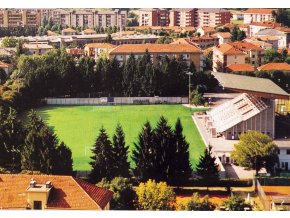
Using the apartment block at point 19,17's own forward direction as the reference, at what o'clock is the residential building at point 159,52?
The residential building is roughly at 11 o'clock from the apartment block.

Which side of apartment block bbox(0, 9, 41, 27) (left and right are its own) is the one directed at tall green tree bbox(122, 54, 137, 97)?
front

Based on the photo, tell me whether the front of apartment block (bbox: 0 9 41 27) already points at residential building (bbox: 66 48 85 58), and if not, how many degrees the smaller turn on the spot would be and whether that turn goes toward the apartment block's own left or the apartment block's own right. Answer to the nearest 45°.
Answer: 0° — it already faces it

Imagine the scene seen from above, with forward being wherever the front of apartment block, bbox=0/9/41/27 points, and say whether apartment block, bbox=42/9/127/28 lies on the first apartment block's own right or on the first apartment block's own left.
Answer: on the first apartment block's own left

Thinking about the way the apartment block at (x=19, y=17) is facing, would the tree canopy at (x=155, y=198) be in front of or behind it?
in front

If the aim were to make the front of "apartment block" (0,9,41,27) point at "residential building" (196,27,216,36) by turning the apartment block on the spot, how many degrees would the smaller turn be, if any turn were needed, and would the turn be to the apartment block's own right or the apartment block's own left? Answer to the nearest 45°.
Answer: approximately 90° to the apartment block's own left

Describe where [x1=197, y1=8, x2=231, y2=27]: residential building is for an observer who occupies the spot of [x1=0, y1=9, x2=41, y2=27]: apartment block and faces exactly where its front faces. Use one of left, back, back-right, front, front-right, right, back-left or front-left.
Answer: left

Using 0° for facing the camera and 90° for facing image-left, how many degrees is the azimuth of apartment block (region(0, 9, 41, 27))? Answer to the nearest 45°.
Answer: approximately 0°
